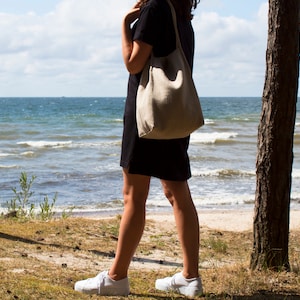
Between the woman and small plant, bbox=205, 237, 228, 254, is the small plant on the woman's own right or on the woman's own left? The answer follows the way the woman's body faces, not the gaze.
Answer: on the woman's own right

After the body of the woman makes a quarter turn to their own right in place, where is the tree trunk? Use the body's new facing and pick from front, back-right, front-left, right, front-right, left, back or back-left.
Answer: front-right

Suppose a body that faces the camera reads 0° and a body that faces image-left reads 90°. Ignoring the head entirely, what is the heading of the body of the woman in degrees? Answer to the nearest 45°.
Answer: approximately 90°
